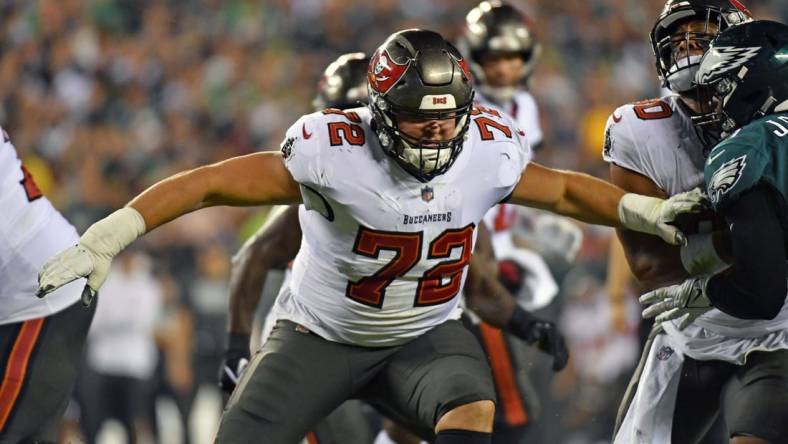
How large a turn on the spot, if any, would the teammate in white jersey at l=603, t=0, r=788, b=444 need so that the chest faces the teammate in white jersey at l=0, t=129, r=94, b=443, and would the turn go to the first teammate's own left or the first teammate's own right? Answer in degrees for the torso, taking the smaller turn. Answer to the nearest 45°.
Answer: approximately 135° to the first teammate's own right

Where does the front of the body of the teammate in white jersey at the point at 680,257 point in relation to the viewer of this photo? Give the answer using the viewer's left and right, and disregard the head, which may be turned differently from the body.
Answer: facing the viewer and to the right of the viewer

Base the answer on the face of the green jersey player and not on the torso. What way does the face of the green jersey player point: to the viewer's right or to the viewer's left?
to the viewer's left

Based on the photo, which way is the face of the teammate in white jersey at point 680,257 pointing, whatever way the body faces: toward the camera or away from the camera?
toward the camera

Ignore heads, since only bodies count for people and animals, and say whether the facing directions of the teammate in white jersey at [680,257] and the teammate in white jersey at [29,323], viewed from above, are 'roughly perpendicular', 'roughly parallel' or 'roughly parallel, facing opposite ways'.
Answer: roughly perpendicular

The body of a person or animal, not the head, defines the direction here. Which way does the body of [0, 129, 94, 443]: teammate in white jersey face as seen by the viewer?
to the viewer's left

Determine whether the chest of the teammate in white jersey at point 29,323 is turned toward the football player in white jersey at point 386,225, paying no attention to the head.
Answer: no

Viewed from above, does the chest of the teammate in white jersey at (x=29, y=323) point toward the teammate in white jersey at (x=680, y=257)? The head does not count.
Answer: no
